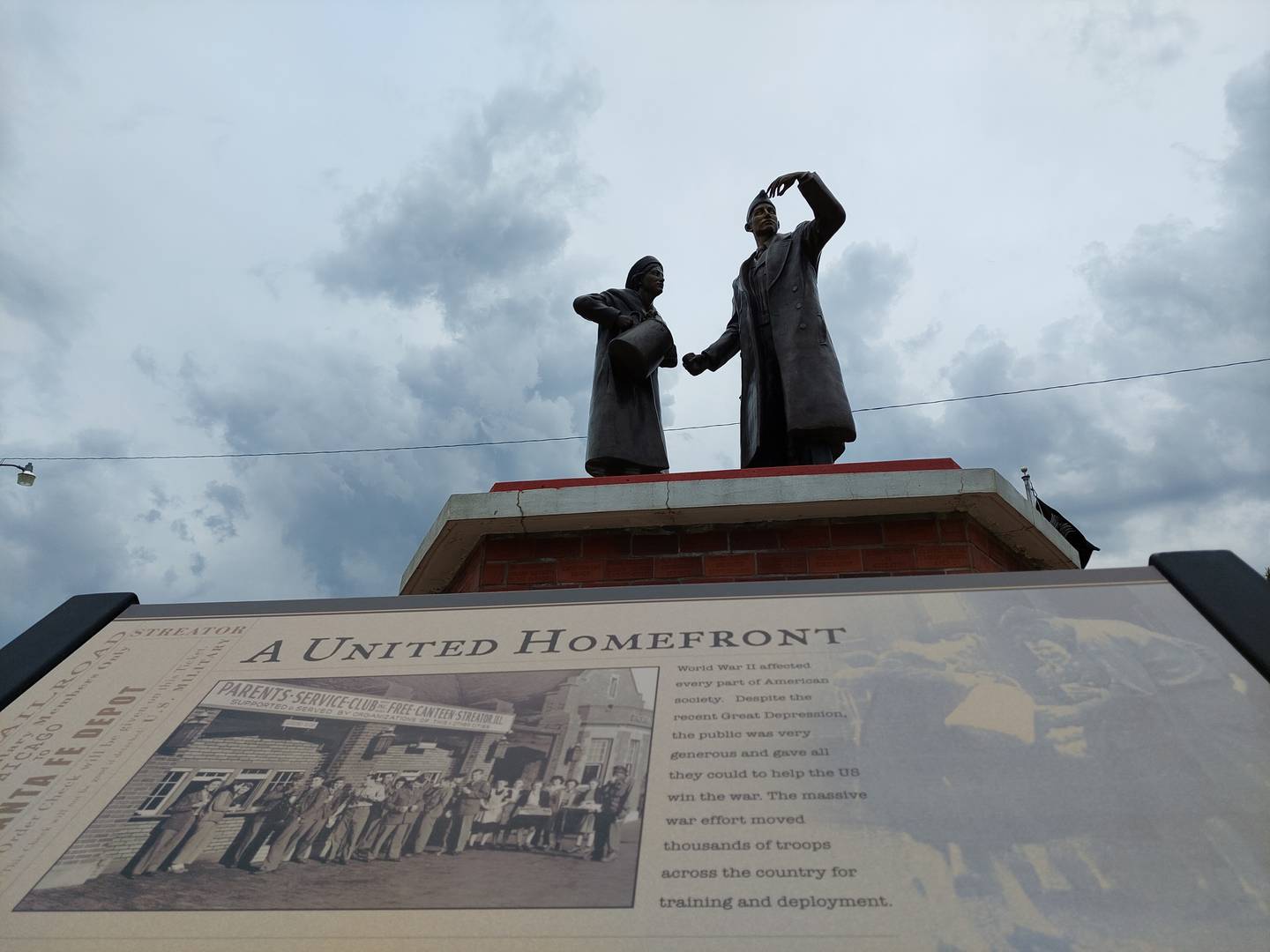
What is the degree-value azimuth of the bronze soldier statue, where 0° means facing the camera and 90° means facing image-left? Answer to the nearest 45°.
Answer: approximately 45°
